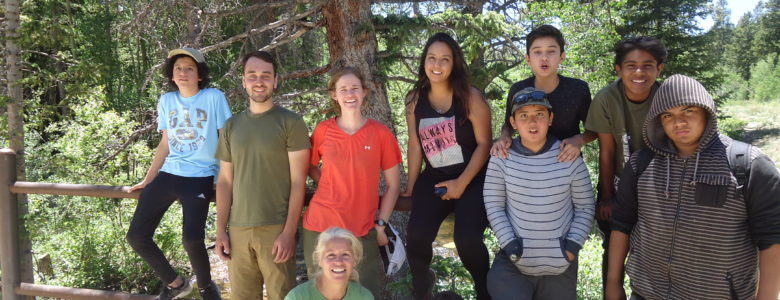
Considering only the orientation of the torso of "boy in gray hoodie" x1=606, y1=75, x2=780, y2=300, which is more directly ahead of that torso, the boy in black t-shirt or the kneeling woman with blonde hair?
the kneeling woman with blonde hair

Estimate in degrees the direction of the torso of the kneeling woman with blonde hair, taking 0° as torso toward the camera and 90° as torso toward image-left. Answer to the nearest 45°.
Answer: approximately 0°

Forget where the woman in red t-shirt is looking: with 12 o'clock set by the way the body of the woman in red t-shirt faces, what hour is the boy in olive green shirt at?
The boy in olive green shirt is roughly at 9 o'clock from the woman in red t-shirt.

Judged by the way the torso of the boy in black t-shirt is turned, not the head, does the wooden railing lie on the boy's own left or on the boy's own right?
on the boy's own right

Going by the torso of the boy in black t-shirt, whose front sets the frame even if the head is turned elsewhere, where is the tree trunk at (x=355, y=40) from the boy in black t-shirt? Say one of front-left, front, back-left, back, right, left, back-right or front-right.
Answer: back-right

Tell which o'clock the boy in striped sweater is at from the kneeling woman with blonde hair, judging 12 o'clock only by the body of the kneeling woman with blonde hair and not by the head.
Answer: The boy in striped sweater is roughly at 9 o'clock from the kneeling woman with blonde hair.

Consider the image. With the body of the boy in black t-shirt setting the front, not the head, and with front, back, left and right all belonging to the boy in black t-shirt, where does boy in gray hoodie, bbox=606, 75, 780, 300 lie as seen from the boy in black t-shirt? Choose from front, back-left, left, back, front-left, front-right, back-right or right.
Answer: front-left

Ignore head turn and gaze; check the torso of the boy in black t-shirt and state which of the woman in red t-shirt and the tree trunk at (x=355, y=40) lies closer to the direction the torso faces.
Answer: the woman in red t-shirt
